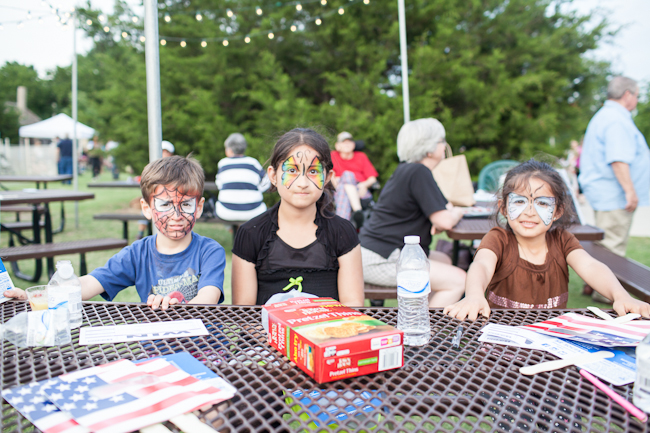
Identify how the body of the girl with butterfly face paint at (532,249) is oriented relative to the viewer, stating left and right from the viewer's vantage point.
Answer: facing the viewer

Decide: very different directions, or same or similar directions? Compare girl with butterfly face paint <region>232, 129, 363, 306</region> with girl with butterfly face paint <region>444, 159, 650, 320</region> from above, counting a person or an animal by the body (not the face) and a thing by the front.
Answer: same or similar directions

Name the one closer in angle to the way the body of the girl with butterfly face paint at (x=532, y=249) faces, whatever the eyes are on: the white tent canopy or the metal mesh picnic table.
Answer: the metal mesh picnic table

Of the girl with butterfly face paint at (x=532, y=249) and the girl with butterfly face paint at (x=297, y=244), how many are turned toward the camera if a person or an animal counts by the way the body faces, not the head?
2

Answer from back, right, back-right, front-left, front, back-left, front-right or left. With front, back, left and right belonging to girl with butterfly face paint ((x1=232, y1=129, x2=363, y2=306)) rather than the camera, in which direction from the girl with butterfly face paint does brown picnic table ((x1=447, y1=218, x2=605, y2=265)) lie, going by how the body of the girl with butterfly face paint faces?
back-left

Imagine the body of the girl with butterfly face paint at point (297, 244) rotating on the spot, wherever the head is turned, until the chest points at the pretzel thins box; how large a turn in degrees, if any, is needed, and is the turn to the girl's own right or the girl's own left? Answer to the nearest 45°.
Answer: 0° — they already face it

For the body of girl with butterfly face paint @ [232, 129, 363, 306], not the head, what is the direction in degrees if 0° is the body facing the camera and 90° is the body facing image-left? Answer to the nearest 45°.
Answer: approximately 0°

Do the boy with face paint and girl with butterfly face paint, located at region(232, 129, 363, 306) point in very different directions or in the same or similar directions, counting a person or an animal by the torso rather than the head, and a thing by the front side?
same or similar directions

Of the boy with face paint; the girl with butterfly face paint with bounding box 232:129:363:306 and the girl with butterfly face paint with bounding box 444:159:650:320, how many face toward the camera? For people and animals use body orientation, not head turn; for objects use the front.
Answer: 3

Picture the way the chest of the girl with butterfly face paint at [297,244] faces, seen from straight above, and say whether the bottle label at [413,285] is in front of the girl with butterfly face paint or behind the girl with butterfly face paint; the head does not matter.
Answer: in front

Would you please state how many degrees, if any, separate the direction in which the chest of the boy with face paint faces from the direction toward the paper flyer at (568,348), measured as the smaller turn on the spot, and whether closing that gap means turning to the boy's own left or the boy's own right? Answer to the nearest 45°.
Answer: approximately 45° to the boy's own left

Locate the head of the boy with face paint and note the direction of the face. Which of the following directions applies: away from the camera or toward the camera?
toward the camera

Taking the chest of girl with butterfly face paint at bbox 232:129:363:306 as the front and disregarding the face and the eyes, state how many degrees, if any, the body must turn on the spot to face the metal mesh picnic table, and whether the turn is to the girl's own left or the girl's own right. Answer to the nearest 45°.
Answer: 0° — they already face it

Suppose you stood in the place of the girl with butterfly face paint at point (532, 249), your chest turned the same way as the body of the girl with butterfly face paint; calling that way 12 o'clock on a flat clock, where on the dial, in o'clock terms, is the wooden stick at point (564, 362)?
The wooden stick is roughly at 12 o'clock from the girl with butterfly face paint.

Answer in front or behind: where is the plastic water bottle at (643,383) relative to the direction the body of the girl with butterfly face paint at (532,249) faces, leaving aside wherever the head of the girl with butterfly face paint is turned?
in front
